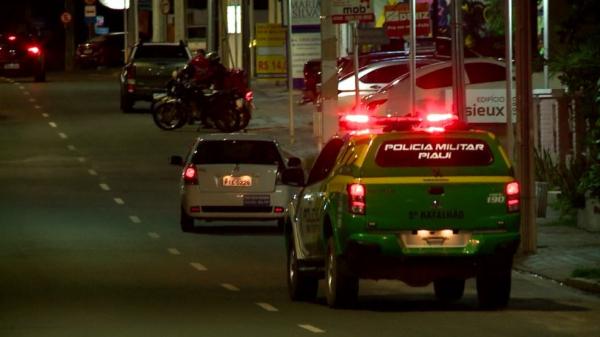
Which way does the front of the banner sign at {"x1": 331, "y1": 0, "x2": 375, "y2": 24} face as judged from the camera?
facing the viewer

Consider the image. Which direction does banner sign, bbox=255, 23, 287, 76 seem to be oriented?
toward the camera

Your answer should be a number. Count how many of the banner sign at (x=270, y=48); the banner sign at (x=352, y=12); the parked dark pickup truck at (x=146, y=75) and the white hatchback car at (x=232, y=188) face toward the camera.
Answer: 2

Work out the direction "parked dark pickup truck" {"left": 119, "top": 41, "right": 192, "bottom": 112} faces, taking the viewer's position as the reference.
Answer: facing away from the viewer

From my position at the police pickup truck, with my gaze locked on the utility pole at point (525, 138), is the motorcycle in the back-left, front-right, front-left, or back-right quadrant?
front-left

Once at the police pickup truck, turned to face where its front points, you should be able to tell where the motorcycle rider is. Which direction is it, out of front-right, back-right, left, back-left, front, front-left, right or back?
front

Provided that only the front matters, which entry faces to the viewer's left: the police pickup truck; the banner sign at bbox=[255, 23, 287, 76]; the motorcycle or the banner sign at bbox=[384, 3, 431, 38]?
the motorcycle

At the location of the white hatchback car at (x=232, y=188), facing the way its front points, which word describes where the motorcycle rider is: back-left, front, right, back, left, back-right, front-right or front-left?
front

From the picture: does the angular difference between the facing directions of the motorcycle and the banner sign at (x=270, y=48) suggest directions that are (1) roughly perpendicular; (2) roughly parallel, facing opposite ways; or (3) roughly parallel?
roughly perpendicular

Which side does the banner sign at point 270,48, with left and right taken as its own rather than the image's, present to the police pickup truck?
front

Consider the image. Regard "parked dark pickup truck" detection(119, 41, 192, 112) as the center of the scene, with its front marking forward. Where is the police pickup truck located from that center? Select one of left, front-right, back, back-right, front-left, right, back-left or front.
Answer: back

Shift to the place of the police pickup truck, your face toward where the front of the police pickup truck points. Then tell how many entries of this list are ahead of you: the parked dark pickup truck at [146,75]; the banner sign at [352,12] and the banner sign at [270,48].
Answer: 3

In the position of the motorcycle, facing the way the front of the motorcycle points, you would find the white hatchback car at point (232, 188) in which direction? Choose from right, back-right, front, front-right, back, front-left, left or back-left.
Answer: left

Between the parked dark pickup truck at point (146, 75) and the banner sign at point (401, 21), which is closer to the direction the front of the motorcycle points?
the parked dark pickup truck

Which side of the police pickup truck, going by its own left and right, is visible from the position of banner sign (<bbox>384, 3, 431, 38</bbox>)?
front

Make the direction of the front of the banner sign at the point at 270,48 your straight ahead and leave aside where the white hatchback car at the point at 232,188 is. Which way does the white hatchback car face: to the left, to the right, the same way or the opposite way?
the opposite way

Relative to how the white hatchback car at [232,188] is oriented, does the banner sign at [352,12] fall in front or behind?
in front

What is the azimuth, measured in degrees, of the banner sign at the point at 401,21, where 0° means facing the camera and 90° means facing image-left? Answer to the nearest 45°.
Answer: approximately 0°

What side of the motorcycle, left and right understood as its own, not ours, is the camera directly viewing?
left

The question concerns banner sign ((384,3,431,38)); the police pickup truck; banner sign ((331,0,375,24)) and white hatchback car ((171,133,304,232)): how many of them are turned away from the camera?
2
